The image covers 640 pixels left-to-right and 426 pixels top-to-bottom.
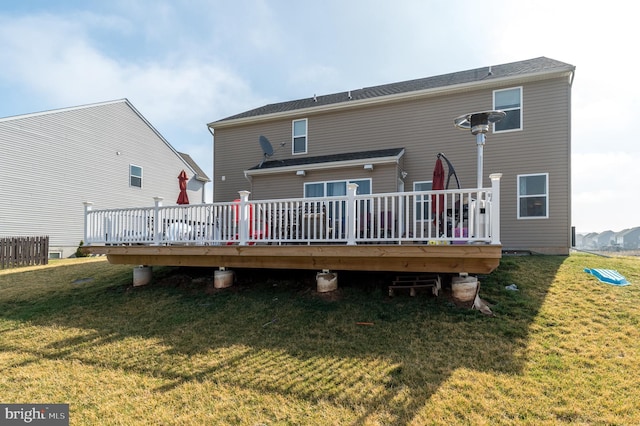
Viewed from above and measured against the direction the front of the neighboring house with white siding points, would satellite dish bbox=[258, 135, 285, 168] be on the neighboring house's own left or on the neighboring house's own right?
on the neighboring house's own right

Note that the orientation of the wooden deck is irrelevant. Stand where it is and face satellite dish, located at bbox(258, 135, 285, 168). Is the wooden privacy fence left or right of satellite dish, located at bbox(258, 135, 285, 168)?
left

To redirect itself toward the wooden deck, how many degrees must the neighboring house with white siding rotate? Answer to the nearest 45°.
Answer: approximately 135° to its right

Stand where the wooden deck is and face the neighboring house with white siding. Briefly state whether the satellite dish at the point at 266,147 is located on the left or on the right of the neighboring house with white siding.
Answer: right

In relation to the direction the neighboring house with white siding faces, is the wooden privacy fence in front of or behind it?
behind

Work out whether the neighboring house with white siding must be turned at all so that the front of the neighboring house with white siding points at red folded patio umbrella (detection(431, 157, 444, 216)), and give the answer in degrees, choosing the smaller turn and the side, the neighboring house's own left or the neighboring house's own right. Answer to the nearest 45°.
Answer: approximately 135° to the neighboring house's own right

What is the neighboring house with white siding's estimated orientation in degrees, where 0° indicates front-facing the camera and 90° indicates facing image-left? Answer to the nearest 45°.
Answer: approximately 225°

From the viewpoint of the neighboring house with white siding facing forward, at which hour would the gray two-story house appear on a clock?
The gray two-story house is roughly at 3 o'clock from the neighboring house with white siding.
